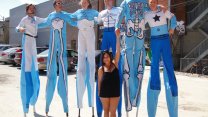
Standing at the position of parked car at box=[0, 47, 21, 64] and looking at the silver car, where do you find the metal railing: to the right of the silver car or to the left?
left

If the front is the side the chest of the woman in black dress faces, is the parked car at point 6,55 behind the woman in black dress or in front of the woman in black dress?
behind

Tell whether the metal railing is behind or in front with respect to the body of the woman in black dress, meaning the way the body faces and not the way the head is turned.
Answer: behind

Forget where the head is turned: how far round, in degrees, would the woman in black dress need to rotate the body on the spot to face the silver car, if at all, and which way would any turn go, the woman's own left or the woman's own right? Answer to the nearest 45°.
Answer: approximately 180°

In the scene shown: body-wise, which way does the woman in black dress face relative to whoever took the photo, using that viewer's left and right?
facing the viewer
